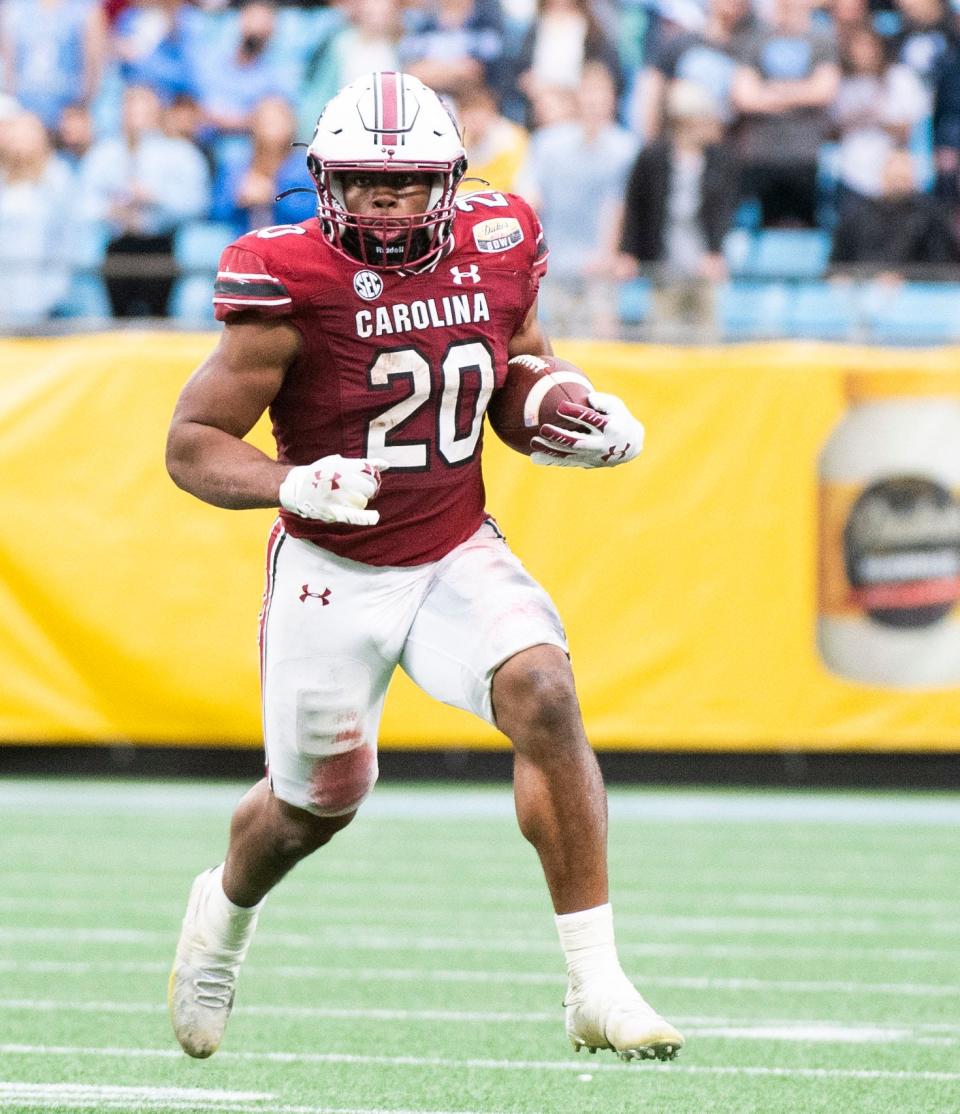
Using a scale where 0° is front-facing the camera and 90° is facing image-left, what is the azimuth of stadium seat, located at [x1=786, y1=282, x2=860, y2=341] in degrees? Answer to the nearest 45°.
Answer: approximately 0°

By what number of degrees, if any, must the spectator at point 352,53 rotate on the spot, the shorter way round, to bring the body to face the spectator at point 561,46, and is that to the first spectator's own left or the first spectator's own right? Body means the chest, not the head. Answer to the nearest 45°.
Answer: approximately 90° to the first spectator's own left

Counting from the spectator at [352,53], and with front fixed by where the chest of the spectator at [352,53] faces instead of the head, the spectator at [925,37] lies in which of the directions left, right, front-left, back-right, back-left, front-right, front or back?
left

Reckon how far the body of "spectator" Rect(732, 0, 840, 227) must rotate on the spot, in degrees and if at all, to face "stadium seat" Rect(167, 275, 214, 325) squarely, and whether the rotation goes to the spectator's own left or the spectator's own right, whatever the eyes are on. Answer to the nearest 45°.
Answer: approximately 90° to the spectator's own right

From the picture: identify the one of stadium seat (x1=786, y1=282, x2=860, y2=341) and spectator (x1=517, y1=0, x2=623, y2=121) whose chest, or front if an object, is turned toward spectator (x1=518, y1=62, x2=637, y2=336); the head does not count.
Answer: spectator (x1=517, y1=0, x2=623, y2=121)

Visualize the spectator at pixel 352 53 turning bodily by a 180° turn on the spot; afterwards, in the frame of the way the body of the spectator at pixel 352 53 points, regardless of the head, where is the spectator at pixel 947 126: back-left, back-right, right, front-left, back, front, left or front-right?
right

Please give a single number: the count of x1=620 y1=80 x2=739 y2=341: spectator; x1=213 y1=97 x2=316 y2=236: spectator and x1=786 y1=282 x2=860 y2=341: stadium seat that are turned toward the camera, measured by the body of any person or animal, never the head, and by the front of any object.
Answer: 3

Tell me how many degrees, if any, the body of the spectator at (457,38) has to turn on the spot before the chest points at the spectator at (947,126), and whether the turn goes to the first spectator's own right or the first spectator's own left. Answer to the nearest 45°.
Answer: approximately 90° to the first spectator's own left

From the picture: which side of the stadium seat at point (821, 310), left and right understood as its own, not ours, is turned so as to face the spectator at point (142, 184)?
right

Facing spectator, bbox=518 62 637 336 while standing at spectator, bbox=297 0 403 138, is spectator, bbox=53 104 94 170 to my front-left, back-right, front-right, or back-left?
back-right

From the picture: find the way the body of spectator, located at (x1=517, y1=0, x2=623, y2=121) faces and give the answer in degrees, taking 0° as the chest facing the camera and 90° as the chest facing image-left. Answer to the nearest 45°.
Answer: approximately 0°
